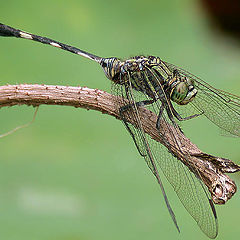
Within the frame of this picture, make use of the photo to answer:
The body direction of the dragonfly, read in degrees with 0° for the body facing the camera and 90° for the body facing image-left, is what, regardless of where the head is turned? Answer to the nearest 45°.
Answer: approximately 270°
